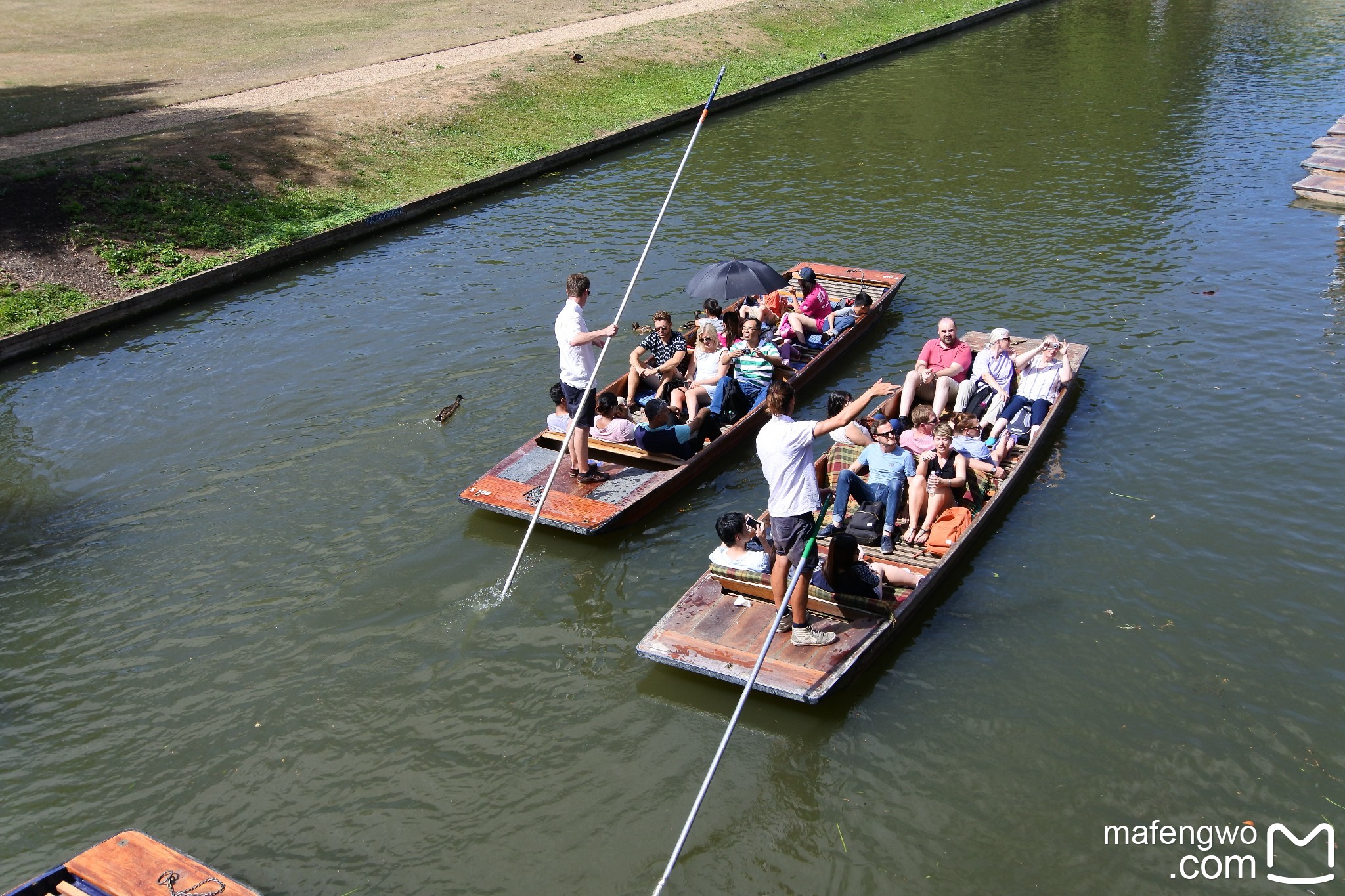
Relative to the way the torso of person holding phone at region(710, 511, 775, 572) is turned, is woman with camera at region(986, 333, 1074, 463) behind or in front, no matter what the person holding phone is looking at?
in front

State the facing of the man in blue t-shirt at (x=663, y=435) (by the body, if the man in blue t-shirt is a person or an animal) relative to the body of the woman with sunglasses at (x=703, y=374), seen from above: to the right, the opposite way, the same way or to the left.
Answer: the opposite way

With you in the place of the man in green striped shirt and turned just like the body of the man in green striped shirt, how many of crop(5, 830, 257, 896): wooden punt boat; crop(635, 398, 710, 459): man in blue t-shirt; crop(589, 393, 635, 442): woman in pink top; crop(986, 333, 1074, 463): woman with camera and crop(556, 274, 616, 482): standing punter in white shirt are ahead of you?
4

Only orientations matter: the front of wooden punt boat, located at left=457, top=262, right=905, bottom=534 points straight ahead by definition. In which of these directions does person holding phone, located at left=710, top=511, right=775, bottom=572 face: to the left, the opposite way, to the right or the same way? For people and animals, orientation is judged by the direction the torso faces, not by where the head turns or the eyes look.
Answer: the same way

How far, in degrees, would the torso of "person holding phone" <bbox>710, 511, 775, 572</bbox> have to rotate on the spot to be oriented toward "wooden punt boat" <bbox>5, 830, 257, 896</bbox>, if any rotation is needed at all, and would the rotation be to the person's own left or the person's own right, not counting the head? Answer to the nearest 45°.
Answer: approximately 180°

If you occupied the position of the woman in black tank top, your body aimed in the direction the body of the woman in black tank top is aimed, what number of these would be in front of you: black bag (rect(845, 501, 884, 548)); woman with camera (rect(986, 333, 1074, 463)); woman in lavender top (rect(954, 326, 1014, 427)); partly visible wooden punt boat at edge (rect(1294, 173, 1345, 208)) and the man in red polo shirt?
1

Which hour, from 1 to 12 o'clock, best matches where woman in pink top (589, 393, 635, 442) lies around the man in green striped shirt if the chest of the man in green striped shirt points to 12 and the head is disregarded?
The woman in pink top is roughly at 12 o'clock from the man in green striped shirt.

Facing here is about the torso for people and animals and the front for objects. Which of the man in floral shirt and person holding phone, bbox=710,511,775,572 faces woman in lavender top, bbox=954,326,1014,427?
the person holding phone

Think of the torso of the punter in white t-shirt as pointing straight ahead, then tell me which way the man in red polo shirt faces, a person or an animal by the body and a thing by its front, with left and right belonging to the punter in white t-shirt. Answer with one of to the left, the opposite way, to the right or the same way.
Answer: the opposite way

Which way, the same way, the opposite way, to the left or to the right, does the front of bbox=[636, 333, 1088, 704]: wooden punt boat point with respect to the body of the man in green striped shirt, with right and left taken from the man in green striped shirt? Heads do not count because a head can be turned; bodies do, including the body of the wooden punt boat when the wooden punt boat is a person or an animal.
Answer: the opposite way

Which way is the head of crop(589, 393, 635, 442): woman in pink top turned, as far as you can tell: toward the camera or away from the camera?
away from the camera

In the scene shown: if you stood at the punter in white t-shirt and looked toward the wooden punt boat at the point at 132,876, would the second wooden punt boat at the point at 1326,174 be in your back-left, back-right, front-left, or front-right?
back-right

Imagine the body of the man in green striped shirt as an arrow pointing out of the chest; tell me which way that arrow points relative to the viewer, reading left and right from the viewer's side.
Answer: facing the viewer and to the left of the viewer

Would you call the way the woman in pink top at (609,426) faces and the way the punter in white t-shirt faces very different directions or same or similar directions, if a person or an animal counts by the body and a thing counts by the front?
same or similar directions

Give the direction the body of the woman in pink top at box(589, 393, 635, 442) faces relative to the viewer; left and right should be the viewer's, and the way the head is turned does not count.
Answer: facing away from the viewer and to the right of the viewer

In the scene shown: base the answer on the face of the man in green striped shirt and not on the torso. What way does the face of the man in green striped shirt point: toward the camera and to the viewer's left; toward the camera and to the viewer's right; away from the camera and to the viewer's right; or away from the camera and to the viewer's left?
toward the camera and to the viewer's left

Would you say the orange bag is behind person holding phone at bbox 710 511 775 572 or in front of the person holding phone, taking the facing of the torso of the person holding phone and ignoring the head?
in front

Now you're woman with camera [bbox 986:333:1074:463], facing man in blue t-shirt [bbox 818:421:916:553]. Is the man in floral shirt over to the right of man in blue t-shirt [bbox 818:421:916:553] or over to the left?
right

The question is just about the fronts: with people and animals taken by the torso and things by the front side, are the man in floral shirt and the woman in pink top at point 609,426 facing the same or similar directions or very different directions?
very different directions

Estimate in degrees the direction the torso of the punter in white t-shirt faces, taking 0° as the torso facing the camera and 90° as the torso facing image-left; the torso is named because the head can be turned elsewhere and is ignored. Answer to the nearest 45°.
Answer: approximately 225°

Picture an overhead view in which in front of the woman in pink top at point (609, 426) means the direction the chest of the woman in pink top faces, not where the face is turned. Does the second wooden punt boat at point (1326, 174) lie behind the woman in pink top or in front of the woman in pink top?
in front
